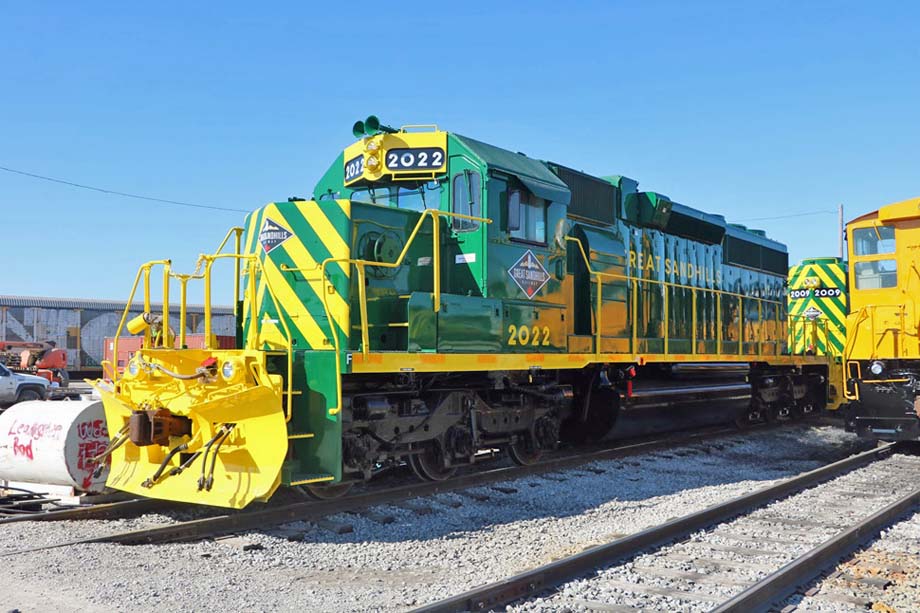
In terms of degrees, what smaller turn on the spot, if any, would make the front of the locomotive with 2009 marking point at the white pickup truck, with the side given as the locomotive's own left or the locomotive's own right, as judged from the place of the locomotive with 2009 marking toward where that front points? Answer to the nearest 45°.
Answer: approximately 45° to the locomotive's own right

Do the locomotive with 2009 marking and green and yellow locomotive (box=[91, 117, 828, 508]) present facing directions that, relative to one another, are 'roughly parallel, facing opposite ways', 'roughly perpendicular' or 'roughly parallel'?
roughly parallel

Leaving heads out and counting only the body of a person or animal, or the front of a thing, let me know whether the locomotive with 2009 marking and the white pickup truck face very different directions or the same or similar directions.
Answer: very different directions

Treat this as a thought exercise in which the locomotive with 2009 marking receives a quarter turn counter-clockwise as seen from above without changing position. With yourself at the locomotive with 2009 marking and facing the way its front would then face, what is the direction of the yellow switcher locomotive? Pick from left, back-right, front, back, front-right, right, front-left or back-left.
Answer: front-right

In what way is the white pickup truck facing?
to the viewer's right

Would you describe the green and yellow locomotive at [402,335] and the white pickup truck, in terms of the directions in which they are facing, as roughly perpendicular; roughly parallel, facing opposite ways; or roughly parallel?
roughly parallel, facing opposite ways

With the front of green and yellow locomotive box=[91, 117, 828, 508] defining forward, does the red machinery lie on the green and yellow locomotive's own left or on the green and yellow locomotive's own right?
on the green and yellow locomotive's own right

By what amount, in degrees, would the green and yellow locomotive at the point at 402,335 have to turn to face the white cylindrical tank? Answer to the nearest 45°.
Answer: approximately 45° to its right

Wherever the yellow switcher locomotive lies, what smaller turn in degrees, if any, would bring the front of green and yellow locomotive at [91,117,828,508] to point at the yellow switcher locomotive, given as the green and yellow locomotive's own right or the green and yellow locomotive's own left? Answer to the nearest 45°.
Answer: approximately 180°

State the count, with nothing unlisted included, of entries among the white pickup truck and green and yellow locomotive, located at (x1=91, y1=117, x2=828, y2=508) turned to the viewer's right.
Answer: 1

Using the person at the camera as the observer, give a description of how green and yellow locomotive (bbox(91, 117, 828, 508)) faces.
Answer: facing the viewer and to the left of the viewer

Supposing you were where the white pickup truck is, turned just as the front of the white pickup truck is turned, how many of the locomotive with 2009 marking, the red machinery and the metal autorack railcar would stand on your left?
2

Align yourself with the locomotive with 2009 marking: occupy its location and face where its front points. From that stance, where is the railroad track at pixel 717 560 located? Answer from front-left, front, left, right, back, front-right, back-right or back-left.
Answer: front-left
